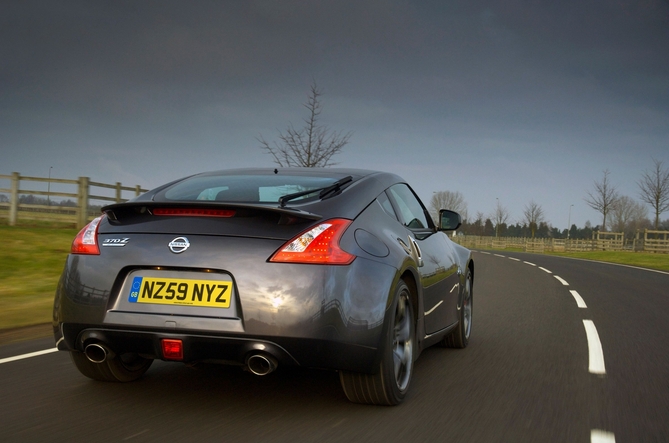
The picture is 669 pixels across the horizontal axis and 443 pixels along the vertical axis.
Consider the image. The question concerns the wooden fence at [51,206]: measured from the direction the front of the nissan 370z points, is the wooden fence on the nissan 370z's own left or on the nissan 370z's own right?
on the nissan 370z's own left

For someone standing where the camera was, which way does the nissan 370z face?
facing away from the viewer and to the right of the viewer
